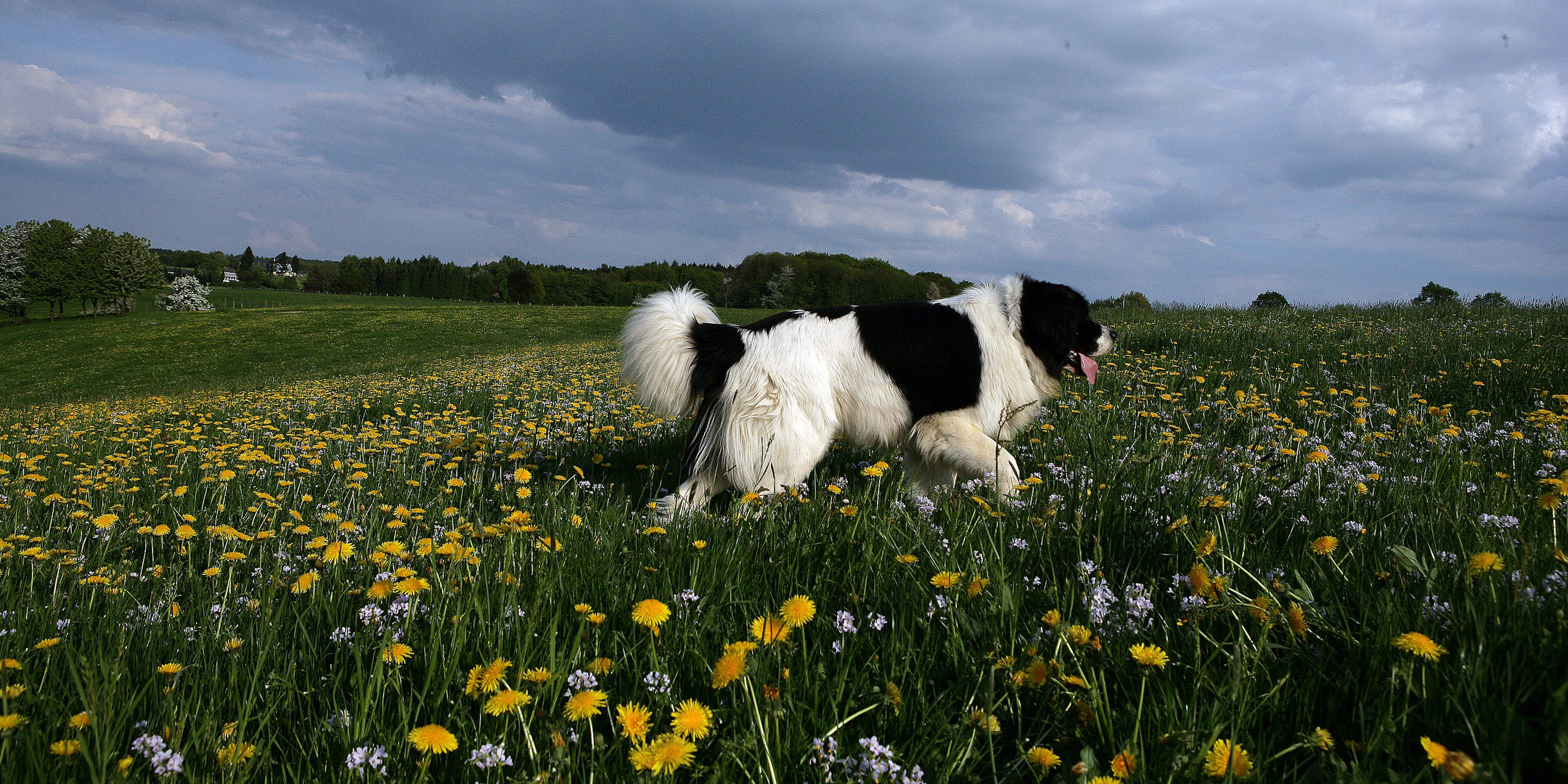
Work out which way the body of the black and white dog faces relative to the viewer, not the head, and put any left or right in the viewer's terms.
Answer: facing to the right of the viewer

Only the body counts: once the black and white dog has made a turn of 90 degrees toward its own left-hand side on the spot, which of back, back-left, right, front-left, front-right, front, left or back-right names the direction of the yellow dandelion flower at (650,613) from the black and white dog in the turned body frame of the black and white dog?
back

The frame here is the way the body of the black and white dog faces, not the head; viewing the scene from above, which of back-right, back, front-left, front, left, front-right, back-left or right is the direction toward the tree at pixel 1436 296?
front-left

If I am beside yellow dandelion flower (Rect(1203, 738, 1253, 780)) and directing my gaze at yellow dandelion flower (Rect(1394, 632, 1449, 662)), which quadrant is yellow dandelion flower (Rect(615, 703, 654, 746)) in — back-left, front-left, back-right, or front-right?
back-left

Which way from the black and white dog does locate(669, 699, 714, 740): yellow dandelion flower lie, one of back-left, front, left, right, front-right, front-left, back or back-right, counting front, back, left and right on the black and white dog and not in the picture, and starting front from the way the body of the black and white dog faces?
right

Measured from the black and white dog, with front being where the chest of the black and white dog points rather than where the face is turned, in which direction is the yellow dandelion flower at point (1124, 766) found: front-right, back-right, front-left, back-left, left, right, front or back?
right

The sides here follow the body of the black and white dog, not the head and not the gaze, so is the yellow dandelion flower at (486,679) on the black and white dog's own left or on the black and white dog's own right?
on the black and white dog's own right

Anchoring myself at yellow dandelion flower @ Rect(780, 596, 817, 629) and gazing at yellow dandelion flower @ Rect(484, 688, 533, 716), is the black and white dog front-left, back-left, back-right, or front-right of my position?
back-right

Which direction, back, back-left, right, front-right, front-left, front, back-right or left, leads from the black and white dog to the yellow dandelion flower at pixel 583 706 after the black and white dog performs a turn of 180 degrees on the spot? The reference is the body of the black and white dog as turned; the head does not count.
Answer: left

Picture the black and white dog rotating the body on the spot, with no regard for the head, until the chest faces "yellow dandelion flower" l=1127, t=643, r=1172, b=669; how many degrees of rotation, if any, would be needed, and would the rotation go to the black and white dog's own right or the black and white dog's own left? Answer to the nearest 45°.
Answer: approximately 90° to the black and white dog's own right

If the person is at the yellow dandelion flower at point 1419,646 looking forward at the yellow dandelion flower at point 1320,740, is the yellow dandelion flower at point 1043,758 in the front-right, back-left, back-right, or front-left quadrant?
front-right

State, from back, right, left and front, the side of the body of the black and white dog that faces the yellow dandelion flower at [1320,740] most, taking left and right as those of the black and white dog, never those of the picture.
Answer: right

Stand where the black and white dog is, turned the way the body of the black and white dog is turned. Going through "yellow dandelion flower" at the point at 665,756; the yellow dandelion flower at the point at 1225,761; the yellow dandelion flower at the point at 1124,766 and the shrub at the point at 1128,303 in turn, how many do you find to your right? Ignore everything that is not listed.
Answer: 3

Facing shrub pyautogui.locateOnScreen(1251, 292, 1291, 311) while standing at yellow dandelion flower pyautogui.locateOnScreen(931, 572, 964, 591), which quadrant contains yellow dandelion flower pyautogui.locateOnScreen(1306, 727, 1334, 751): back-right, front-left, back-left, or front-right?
back-right

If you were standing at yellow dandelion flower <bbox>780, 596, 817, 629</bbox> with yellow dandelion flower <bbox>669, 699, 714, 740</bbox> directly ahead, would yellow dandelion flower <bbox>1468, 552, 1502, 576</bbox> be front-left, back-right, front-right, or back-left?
back-left
